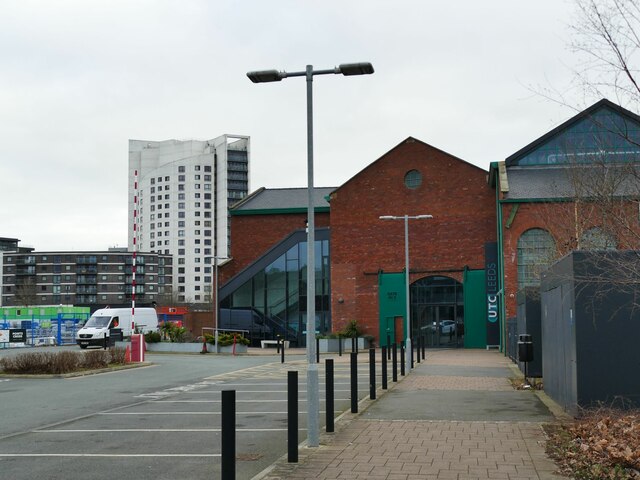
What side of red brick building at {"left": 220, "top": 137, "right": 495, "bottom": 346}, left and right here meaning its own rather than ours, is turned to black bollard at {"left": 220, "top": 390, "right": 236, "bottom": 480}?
front

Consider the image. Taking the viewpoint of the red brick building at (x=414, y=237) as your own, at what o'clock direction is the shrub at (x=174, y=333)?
The shrub is roughly at 2 o'clock from the red brick building.

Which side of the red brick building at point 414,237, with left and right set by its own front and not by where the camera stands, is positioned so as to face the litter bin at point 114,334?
right

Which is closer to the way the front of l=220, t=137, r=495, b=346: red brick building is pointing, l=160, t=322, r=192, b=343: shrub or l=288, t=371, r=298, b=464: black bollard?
the black bollard

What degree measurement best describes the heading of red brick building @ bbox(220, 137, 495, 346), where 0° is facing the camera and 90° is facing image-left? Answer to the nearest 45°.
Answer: approximately 0°

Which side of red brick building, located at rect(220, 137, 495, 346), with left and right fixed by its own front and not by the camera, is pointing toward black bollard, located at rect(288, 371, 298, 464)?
front

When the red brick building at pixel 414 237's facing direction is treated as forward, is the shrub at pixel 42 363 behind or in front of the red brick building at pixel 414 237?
in front

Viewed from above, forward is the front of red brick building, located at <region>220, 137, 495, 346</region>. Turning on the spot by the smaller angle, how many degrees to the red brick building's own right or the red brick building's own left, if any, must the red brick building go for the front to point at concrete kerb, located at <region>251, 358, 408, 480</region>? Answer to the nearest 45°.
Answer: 0° — it already faces it

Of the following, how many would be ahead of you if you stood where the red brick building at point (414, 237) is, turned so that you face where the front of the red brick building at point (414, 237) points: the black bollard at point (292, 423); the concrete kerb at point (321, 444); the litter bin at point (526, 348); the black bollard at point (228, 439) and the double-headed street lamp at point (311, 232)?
5
